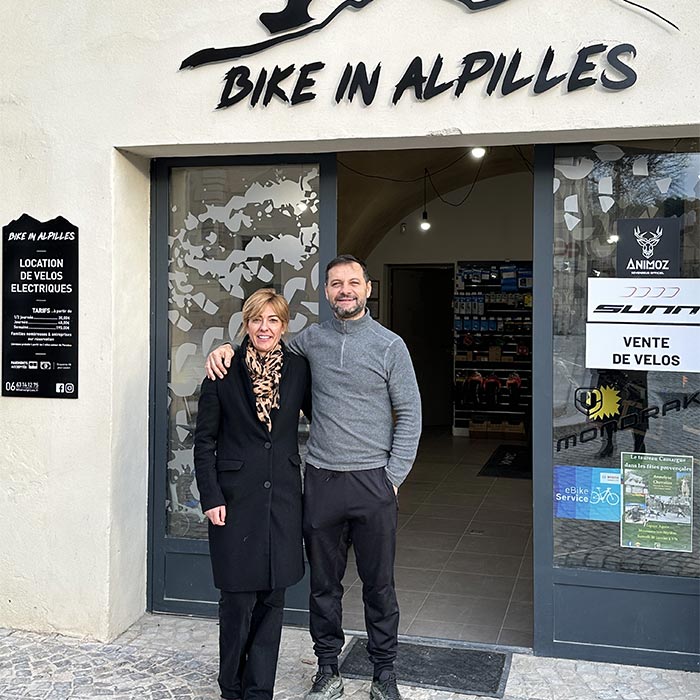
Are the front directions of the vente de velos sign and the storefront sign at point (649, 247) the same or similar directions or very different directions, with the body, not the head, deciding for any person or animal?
same or similar directions

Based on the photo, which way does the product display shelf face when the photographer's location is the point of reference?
facing the viewer

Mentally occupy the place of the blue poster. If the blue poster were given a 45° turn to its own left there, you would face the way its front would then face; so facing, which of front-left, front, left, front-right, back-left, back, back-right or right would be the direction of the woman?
right

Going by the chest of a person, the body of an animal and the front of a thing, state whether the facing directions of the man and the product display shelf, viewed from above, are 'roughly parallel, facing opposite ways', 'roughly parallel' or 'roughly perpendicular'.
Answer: roughly parallel

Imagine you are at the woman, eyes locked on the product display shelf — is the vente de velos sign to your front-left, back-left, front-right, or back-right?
front-right

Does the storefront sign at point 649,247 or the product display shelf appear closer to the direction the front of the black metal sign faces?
the storefront sign

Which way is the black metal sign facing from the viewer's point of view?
toward the camera

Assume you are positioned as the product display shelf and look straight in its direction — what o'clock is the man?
The man is roughly at 12 o'clock from the product display shelf.

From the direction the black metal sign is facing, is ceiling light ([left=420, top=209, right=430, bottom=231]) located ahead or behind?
behind

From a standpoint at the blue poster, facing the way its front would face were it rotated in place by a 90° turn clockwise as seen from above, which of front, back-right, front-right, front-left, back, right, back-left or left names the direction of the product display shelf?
right

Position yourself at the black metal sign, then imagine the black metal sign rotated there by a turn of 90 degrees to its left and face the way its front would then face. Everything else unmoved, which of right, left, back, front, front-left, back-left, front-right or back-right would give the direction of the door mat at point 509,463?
front-left

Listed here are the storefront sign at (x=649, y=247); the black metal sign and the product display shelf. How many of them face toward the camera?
3

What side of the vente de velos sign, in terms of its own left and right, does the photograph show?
front

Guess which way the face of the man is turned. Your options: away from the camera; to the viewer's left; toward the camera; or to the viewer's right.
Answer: toward the camera
